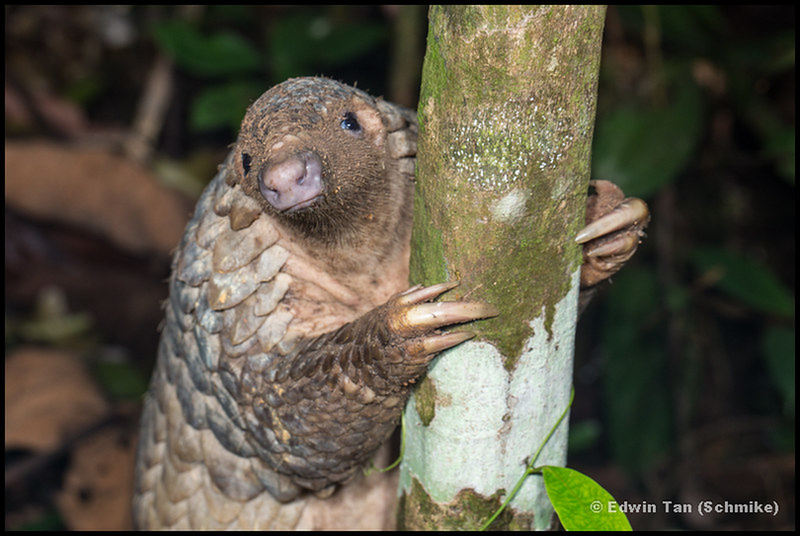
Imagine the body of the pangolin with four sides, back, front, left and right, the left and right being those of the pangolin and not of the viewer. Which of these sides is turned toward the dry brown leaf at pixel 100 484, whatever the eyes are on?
back

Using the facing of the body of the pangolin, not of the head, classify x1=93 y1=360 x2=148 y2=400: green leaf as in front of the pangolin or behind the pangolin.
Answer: behind

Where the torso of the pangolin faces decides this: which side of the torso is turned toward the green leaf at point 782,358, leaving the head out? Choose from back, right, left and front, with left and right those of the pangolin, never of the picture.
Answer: left

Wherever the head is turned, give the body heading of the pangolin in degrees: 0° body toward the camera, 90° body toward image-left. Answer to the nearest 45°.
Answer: approximately 315°

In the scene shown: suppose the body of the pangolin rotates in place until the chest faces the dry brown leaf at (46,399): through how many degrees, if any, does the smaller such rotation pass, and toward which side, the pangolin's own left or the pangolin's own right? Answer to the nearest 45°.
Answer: approximately 180°

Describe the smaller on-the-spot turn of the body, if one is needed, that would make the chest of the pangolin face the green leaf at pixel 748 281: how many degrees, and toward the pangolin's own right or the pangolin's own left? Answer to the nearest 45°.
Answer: approximately 90° to the pangolin's own left

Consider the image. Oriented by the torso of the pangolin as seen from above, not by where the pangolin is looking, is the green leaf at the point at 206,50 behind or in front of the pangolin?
behind
